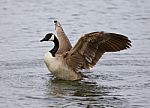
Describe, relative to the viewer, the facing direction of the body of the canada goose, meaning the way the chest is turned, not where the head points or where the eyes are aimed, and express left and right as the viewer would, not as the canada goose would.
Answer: facing to the left of the viewer
